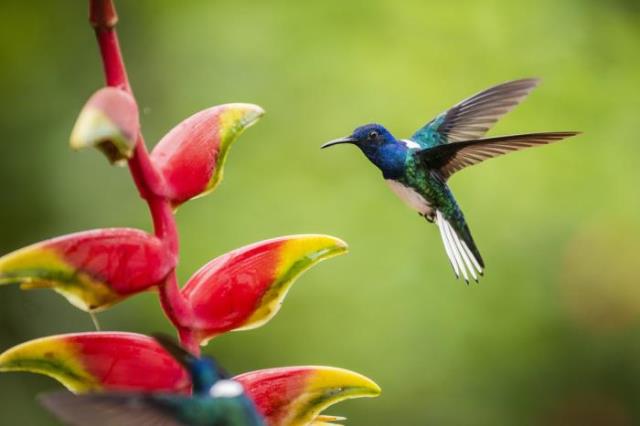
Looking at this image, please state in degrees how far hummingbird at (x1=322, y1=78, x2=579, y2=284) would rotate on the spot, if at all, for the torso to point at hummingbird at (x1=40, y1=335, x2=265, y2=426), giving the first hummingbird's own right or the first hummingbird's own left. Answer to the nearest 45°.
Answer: approximately 90° to the first hummingbird's own left

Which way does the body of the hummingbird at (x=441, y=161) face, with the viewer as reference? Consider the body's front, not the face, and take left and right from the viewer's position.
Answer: facing to the left of the viewer
